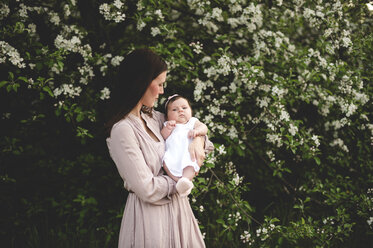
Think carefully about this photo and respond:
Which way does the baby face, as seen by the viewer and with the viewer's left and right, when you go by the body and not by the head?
facing the viewer

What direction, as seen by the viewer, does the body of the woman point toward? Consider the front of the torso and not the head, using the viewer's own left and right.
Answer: facing the viewer and to the right of the viewer

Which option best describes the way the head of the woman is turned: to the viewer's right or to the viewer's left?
to the viewer's right

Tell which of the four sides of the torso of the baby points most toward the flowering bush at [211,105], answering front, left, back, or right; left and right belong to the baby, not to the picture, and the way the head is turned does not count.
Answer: back

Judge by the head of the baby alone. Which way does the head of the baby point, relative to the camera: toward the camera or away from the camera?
toward the camera
